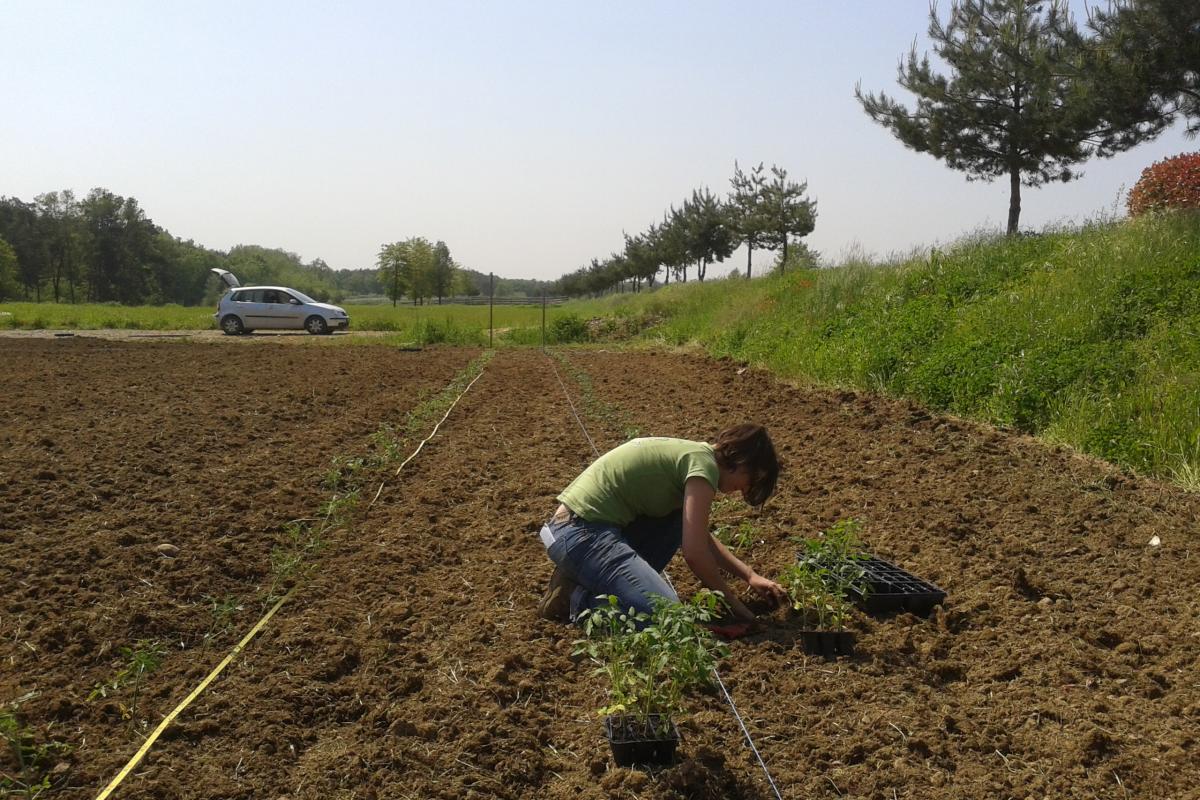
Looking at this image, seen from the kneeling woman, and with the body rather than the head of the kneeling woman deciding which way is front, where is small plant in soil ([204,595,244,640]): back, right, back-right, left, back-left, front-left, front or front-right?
back

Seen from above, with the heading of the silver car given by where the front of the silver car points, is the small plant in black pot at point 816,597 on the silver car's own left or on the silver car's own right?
on the silver car's own right

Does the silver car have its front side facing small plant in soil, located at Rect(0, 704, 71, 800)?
no

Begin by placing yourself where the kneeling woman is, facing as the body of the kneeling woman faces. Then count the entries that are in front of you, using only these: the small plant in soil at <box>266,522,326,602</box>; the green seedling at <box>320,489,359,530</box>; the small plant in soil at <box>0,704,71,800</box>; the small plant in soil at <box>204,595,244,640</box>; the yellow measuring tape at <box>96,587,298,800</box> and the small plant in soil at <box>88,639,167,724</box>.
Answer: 0

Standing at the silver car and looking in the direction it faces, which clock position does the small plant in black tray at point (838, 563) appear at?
The small plant in black tray is roughly at 3 o'clock from the silver car.

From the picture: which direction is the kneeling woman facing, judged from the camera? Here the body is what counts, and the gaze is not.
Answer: to the viewer's right

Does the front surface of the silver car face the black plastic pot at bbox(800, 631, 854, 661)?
no

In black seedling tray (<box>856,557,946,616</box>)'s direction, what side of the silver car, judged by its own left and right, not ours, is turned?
right

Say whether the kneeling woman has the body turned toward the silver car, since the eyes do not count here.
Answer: no

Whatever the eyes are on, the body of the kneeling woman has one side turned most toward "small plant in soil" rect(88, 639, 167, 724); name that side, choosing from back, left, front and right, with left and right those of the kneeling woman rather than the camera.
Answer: back

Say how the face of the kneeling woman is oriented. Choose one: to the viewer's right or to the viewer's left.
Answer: to the viewer's right

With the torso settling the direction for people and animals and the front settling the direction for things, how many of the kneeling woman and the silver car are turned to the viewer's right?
2

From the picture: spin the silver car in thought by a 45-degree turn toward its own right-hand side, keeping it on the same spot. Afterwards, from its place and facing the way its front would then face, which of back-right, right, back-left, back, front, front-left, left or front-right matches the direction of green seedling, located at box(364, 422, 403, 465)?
front-right

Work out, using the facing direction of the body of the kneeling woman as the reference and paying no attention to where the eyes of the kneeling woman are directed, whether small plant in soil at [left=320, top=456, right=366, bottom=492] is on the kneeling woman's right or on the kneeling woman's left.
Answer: on the kneeling woman's left

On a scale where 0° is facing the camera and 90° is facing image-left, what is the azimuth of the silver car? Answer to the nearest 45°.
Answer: approximately 270°

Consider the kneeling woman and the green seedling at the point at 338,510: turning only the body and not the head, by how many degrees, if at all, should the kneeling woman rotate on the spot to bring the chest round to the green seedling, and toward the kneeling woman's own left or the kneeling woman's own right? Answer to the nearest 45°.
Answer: approximately 135° to the kneeling woman's own left

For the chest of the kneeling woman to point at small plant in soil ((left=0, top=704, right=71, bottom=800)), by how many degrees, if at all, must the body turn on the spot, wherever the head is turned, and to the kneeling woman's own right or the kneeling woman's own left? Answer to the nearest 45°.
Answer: approximately 135° to the kneeling woman's own right

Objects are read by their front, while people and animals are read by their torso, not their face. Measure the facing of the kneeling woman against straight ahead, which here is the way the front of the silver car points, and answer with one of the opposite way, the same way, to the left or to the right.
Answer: the same way
